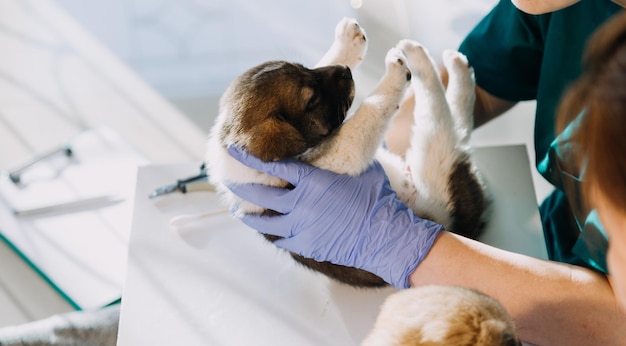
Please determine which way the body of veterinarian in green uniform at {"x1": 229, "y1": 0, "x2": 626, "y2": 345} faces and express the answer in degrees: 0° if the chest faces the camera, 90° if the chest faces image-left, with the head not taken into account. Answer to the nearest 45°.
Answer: approximately 45°

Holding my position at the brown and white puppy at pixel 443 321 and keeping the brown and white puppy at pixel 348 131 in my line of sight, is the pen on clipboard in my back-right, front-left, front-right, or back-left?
front-left
